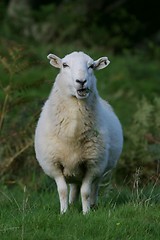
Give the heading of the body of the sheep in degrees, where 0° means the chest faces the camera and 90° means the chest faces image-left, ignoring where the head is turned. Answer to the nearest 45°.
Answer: approximately 0°
